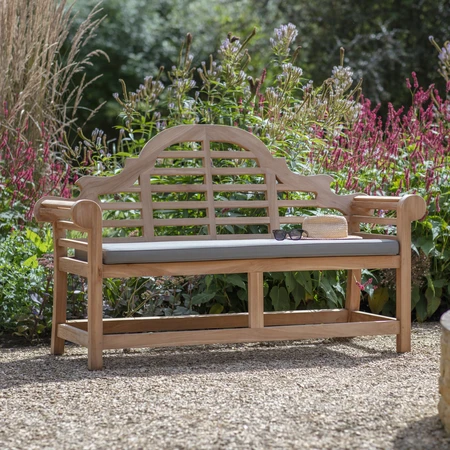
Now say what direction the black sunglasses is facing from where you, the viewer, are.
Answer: facing the viewer and to the left of the viewer

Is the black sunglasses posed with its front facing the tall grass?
no

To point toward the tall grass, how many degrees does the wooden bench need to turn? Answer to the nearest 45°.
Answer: approximately 180°

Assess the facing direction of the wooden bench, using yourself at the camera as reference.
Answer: facing the viewer and to the right of the viewer

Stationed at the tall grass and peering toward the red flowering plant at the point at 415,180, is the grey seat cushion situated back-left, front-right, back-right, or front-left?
front-right

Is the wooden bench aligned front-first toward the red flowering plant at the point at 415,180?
no

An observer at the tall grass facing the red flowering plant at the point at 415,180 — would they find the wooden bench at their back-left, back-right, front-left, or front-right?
front-right
